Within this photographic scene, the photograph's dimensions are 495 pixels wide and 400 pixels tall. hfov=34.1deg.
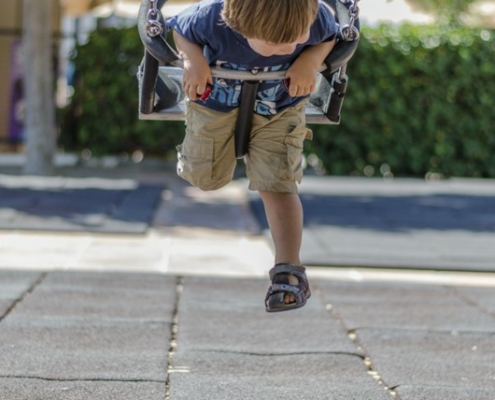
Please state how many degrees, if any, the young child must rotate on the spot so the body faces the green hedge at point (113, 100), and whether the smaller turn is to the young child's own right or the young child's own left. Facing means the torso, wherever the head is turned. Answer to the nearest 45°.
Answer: approximately 180°

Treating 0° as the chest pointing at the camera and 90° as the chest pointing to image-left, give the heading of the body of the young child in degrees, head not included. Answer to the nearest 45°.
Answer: approximately 0°

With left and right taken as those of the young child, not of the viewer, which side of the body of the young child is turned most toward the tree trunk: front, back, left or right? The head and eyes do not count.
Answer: back

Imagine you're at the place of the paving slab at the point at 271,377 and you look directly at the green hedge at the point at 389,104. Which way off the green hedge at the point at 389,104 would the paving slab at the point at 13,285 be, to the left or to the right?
left

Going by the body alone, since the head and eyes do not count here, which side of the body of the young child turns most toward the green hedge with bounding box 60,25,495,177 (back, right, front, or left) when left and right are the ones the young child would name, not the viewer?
back
